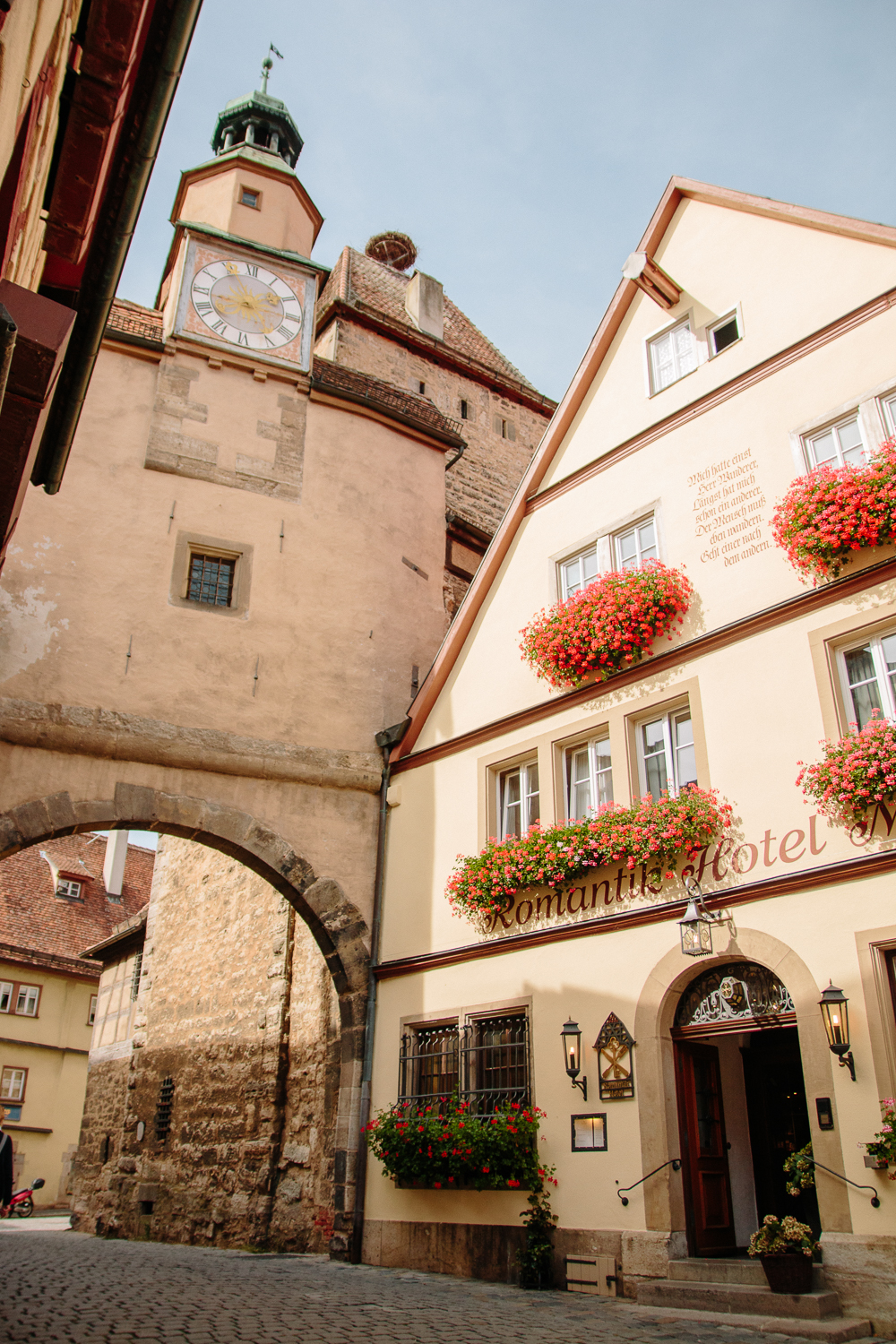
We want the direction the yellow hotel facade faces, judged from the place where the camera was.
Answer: facing the viewer and to the left of the viewer
